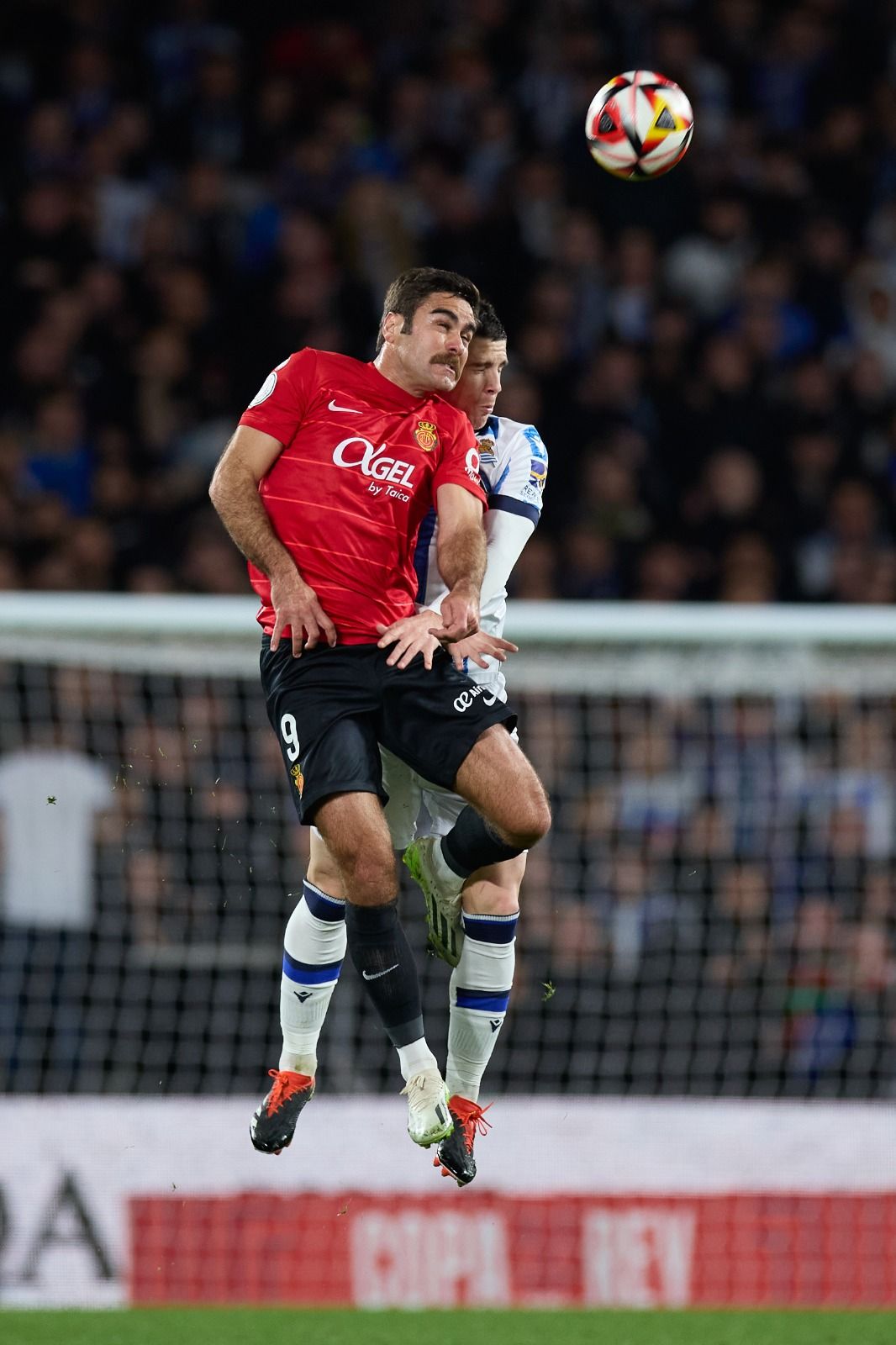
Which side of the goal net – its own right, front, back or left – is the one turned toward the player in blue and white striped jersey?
front

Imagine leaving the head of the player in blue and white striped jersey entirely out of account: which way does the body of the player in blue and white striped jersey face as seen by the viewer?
toward the camera

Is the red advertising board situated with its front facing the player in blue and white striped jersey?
yes

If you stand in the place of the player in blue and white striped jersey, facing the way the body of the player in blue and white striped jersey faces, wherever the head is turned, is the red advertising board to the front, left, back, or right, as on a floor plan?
back

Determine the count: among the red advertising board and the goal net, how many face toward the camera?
2

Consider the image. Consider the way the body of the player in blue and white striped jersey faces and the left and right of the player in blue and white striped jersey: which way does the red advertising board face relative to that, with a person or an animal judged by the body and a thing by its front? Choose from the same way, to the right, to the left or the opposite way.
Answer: the same way

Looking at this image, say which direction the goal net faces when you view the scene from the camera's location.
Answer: facing the viewer

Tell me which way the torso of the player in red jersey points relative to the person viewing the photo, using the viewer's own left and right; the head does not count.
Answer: facing the viewer and to the right of the viewer

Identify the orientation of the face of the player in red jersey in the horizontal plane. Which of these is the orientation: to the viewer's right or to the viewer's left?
to the viewer's right

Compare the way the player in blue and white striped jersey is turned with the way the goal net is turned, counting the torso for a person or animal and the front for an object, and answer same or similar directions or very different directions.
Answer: same or similar directions

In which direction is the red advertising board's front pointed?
toward the camera
